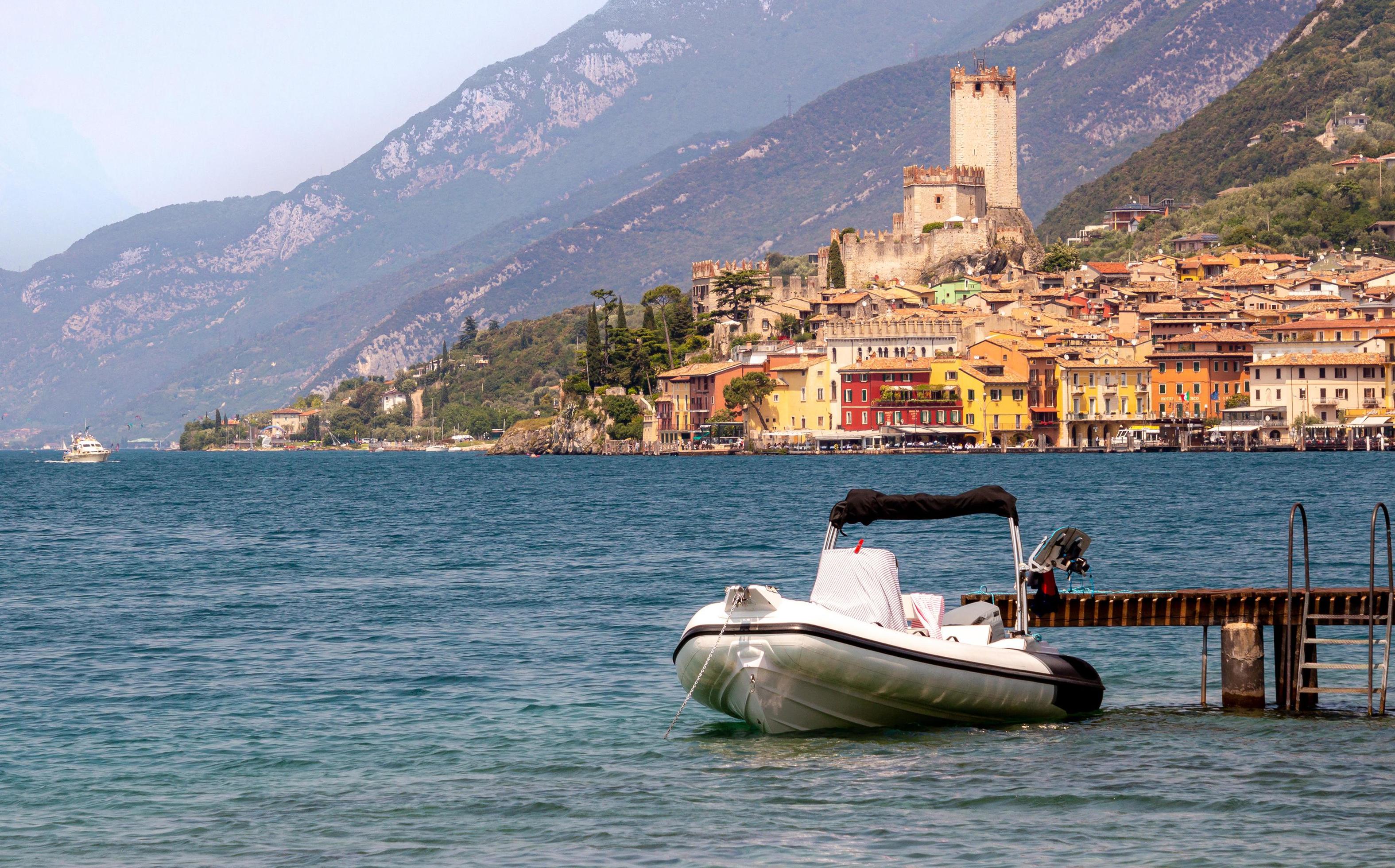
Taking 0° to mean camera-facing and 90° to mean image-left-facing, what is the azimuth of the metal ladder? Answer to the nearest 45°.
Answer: approximately 0°

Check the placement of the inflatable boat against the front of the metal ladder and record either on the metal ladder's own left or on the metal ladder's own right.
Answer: on the metal ladder's own right

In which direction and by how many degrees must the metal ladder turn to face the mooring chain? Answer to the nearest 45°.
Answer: approximately 45° to its right

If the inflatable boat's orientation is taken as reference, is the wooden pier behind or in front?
behind

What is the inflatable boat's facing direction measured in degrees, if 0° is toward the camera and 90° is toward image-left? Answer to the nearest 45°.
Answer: approximately 45°

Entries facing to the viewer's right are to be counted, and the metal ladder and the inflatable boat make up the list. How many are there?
0

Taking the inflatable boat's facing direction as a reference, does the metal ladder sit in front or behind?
behind
